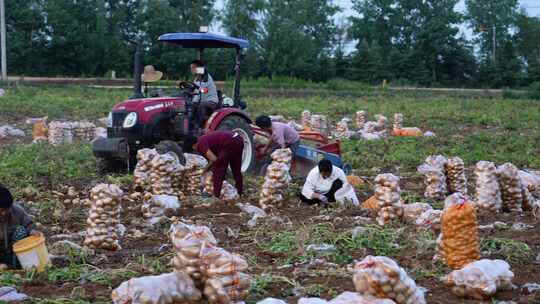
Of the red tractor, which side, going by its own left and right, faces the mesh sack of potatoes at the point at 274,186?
left

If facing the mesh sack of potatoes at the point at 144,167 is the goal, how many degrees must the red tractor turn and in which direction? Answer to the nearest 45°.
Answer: approximately 45° to its left

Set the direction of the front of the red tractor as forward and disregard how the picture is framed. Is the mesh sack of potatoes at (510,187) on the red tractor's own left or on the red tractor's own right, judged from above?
on the red tractor's own left

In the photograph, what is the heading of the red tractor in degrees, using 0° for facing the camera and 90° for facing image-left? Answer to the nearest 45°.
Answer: approximately 45°

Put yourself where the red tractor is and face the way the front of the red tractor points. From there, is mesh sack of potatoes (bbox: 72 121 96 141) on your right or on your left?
on your right

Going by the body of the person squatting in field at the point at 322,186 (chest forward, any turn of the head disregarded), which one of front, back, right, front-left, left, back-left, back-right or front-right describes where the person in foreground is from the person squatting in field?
front-right

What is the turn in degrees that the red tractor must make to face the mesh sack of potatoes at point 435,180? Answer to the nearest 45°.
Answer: approximately 90° to its left

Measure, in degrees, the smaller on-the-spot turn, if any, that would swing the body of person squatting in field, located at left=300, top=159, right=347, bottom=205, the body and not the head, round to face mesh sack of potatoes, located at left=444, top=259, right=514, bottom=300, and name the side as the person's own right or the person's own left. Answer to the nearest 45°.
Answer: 0° — they already face it

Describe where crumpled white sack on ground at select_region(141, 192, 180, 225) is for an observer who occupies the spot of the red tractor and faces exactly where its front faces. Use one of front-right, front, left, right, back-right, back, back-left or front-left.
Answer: front-left

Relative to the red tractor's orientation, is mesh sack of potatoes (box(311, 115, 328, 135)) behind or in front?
behind

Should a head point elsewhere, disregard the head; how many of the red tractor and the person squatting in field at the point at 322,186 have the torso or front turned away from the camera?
0

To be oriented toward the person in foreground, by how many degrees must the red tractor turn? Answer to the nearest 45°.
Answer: approximately 45° to its left
